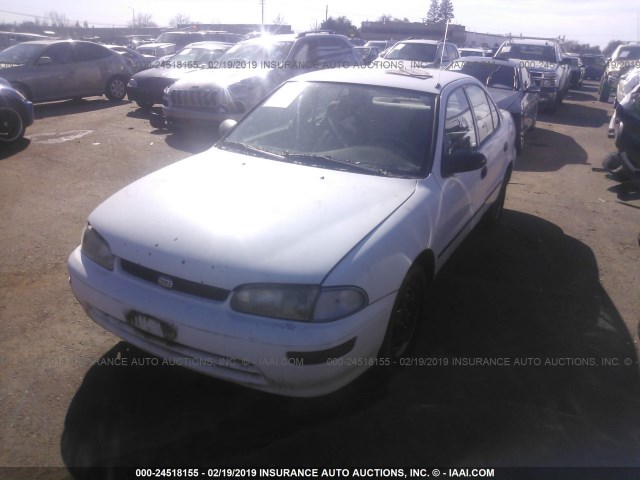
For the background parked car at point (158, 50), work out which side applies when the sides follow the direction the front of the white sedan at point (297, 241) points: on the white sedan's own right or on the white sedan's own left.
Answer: on the white sedan's own right

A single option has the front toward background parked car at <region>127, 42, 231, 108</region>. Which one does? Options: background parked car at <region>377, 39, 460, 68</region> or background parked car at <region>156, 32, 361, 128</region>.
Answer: background parked car at <region>377, 39, 460, 68</region>

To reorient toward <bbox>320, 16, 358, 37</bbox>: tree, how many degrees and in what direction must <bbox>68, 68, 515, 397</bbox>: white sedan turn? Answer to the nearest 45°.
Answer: approximately 135° to its right

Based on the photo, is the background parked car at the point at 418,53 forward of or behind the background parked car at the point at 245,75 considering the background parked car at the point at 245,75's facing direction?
behind

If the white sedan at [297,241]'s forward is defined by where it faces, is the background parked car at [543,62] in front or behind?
behind

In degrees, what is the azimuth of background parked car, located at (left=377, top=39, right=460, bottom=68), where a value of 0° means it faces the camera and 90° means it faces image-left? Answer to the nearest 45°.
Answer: approximately 45°

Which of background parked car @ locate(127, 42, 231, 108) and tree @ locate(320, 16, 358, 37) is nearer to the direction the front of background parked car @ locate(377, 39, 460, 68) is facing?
the background parked car

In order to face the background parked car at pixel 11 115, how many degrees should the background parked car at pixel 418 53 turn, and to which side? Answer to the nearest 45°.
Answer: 0° — it already faces it
